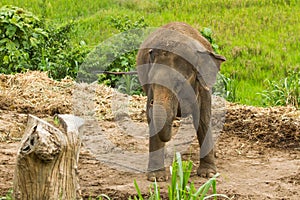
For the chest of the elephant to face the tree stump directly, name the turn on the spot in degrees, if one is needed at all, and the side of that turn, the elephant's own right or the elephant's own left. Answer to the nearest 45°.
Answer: approximately 45° to the elephant's own right

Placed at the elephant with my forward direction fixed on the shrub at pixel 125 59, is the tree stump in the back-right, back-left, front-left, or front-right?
back-left

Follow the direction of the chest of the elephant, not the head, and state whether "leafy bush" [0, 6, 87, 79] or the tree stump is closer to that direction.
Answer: the tree stump

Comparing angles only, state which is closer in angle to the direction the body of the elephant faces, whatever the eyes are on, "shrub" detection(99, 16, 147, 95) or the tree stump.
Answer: the tree stump

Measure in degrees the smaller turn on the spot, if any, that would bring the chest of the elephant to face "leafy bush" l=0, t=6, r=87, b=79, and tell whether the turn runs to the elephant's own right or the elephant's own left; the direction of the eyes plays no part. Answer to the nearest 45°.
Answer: approximately 135° to the elephant's own right

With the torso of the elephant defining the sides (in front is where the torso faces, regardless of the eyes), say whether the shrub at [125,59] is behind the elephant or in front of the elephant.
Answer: behind

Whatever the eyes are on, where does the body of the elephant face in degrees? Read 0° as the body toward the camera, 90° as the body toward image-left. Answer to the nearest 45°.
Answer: approximately 0°
